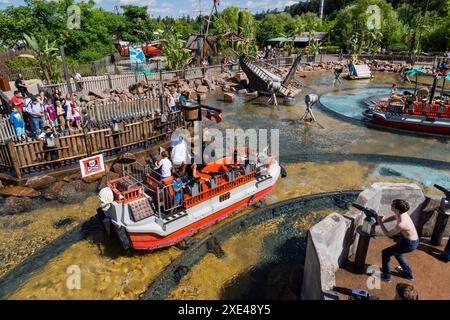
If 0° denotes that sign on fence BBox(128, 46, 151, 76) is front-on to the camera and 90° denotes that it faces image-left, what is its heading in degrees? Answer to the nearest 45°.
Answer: approximately 0°

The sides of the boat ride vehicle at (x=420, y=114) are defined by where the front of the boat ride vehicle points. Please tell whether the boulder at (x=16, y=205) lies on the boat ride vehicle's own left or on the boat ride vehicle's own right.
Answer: on the boat ride vehicle's own left

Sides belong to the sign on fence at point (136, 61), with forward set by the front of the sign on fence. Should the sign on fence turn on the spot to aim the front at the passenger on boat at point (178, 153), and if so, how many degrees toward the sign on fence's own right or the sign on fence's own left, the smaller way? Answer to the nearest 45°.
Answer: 0° — it already faces them

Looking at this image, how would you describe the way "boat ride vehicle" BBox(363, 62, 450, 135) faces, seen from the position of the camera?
facing to the left of the viewer

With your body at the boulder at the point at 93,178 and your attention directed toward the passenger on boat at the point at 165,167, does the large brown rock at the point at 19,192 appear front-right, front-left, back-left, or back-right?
back-right

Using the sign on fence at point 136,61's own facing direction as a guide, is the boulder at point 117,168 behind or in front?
in front

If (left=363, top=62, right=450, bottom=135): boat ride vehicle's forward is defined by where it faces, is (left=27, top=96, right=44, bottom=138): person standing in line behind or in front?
in front

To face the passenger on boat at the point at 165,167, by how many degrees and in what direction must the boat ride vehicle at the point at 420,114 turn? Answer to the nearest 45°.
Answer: approximately 90° to its left
